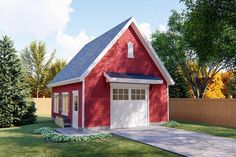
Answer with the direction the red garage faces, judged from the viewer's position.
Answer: facing the viewer and to the right of the viewer

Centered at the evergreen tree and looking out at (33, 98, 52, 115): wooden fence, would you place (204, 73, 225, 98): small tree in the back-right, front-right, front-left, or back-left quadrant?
front-right

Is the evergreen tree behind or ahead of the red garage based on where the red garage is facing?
behind

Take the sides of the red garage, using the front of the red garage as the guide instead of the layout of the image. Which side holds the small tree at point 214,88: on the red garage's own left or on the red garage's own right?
on the red garage's own left

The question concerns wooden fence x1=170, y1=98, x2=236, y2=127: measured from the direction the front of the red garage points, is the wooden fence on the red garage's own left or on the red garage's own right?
on the red garage's own left
